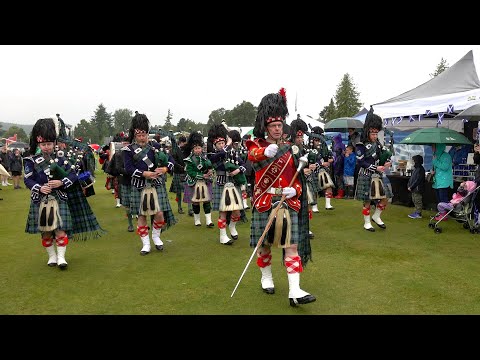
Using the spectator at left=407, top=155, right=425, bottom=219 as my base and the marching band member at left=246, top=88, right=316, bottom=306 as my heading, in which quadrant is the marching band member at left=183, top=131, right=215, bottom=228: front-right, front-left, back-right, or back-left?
front-right

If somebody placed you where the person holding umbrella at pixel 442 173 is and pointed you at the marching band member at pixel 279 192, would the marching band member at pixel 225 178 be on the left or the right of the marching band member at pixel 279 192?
right

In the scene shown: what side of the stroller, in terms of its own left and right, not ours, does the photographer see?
left

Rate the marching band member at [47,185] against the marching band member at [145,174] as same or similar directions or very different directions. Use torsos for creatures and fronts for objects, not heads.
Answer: same or similar directions

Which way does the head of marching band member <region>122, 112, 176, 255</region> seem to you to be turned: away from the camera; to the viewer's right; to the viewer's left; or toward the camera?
toward the camera

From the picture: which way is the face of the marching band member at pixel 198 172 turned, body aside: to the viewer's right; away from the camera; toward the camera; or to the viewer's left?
toward the camera

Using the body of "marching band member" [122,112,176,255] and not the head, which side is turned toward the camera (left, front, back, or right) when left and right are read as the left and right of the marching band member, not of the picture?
front

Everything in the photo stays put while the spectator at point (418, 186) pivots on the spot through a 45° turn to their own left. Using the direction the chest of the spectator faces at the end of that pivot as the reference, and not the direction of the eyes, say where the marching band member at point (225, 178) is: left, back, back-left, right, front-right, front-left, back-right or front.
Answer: front

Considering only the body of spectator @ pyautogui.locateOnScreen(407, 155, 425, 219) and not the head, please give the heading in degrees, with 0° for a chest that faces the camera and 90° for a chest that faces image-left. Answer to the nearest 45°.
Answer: approximately 90°

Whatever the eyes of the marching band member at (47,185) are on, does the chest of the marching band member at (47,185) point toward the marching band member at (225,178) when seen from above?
no

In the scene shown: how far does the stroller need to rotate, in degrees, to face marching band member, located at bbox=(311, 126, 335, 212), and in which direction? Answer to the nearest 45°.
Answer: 0° — it already faces them

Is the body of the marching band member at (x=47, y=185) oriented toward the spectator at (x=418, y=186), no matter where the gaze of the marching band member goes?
no

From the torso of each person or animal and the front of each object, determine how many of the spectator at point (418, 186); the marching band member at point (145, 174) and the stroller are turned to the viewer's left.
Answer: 2

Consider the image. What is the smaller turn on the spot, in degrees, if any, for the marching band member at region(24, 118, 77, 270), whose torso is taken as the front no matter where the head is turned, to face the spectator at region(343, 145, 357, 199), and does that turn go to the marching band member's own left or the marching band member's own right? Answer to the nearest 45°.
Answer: approximately 135° to the marching band member's own left

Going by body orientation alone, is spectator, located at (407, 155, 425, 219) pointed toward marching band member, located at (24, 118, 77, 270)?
no

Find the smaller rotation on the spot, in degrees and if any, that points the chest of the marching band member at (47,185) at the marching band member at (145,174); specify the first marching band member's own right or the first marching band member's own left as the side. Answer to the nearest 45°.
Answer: approximately 90° to the first marching band member's own left

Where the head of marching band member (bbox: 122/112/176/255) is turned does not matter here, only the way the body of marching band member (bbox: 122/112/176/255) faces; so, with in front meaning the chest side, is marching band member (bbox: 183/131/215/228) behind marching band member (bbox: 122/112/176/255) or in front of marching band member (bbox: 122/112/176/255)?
behind

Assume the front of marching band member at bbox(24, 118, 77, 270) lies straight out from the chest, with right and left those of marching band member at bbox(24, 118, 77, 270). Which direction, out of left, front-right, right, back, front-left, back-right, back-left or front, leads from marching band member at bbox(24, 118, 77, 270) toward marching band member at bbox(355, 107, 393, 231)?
left

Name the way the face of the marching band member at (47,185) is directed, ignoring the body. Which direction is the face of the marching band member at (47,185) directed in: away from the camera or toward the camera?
toward the camera
